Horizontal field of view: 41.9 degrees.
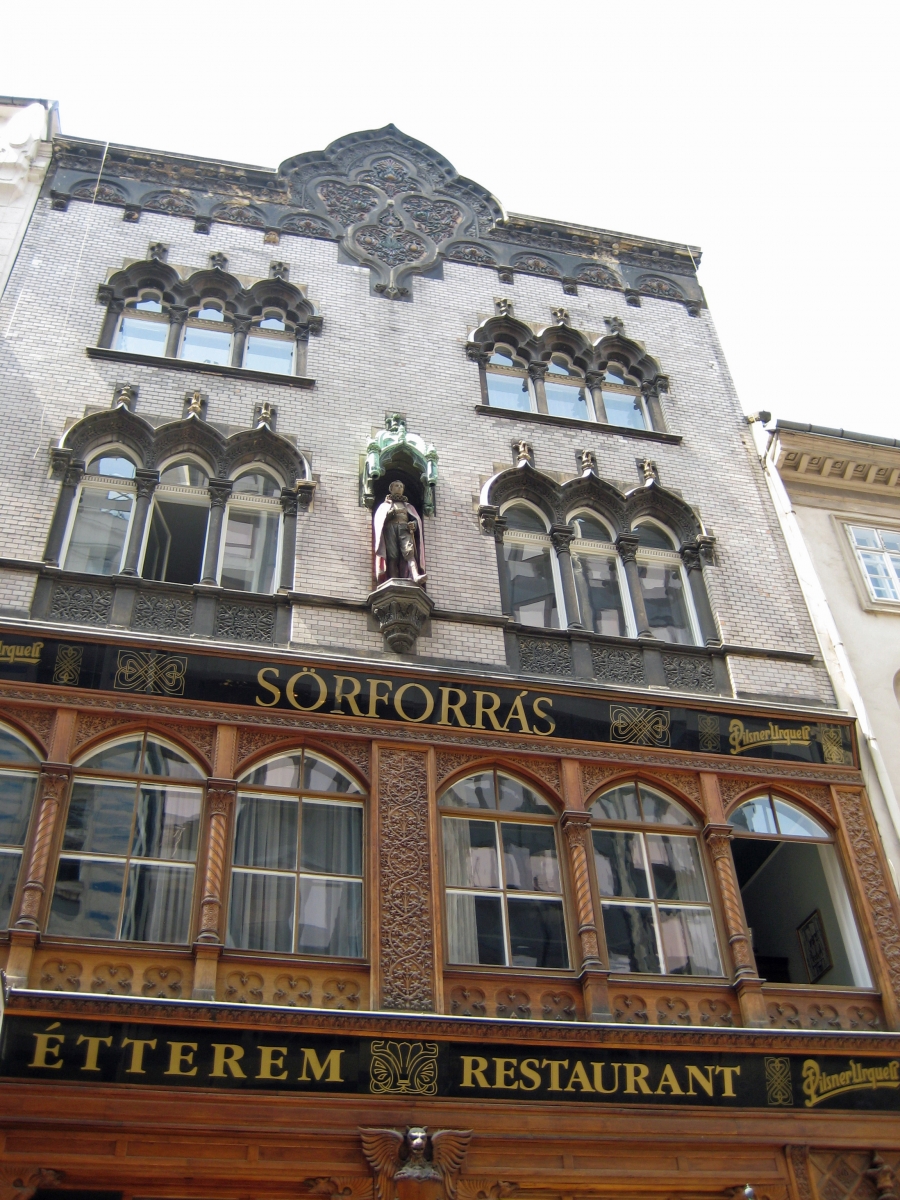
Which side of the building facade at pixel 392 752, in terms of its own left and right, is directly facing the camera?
front
